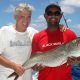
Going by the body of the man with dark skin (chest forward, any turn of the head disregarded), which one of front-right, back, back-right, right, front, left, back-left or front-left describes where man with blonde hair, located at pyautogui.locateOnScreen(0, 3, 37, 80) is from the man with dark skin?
right

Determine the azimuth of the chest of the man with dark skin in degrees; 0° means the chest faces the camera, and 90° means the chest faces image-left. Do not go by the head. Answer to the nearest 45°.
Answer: approximately 0°
